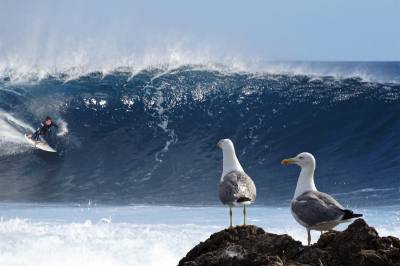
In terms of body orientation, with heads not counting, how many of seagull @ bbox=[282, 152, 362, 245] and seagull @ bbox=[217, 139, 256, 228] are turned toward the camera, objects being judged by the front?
0

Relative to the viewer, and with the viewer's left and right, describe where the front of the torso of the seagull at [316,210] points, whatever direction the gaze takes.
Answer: facing to the left of the viewer

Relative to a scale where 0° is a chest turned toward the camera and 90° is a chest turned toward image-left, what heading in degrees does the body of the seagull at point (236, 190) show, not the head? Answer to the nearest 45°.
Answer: approximately 135°

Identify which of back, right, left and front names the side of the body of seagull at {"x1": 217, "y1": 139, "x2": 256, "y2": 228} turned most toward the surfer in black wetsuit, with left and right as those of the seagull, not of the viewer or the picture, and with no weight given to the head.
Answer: front

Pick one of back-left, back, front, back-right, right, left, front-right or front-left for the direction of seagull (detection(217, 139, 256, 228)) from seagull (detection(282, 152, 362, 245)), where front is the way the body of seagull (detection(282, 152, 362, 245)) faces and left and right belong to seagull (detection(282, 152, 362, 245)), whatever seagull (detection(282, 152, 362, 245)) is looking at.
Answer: front-right

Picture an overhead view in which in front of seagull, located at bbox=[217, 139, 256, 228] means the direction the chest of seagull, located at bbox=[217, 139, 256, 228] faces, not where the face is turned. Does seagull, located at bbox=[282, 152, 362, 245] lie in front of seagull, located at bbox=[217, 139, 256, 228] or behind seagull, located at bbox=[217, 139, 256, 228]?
behind
